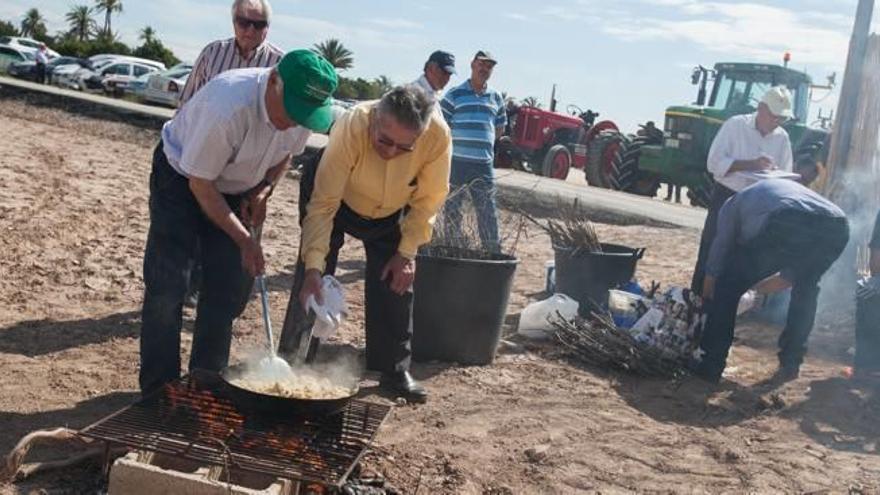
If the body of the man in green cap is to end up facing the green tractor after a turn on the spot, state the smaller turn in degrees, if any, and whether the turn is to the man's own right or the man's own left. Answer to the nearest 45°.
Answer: approximately 90° to the man's own left

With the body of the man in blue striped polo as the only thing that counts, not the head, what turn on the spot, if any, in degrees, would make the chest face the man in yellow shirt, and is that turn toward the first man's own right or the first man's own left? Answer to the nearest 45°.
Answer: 0° — they already face them

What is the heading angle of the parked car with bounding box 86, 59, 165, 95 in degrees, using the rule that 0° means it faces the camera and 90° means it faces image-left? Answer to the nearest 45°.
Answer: approximately 45°

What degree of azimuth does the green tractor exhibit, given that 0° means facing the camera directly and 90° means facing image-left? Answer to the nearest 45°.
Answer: approximately 45°

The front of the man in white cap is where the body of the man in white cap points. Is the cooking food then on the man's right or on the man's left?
on the man's right

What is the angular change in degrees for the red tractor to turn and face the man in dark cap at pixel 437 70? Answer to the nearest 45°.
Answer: approximately 45° to its left

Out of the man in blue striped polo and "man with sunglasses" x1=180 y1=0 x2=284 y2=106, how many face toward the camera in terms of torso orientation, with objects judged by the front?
2

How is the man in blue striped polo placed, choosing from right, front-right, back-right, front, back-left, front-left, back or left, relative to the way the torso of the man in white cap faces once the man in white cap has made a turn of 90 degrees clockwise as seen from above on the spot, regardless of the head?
front-right

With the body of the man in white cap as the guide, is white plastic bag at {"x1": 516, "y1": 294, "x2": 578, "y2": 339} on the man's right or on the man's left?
on the man's right
